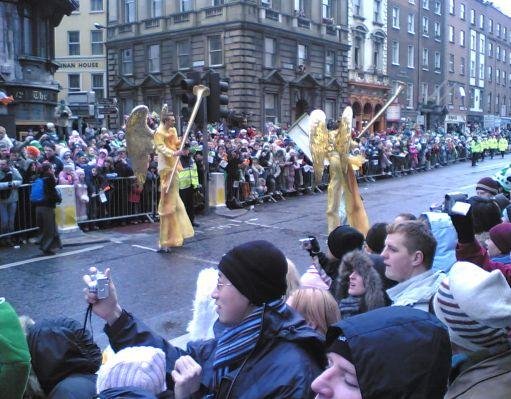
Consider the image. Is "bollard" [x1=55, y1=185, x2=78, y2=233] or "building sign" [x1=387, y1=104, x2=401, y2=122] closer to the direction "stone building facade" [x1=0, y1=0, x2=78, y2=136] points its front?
the bollard

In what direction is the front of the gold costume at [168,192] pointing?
to the viewer's right

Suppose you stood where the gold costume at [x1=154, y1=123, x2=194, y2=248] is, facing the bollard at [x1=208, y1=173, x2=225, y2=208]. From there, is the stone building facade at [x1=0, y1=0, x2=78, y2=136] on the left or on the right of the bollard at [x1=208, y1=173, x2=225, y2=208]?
left

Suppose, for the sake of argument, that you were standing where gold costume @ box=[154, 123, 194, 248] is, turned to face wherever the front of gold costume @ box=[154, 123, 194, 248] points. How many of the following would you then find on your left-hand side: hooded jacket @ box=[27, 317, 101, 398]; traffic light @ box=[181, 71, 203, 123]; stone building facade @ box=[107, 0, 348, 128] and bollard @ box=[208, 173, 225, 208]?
3
